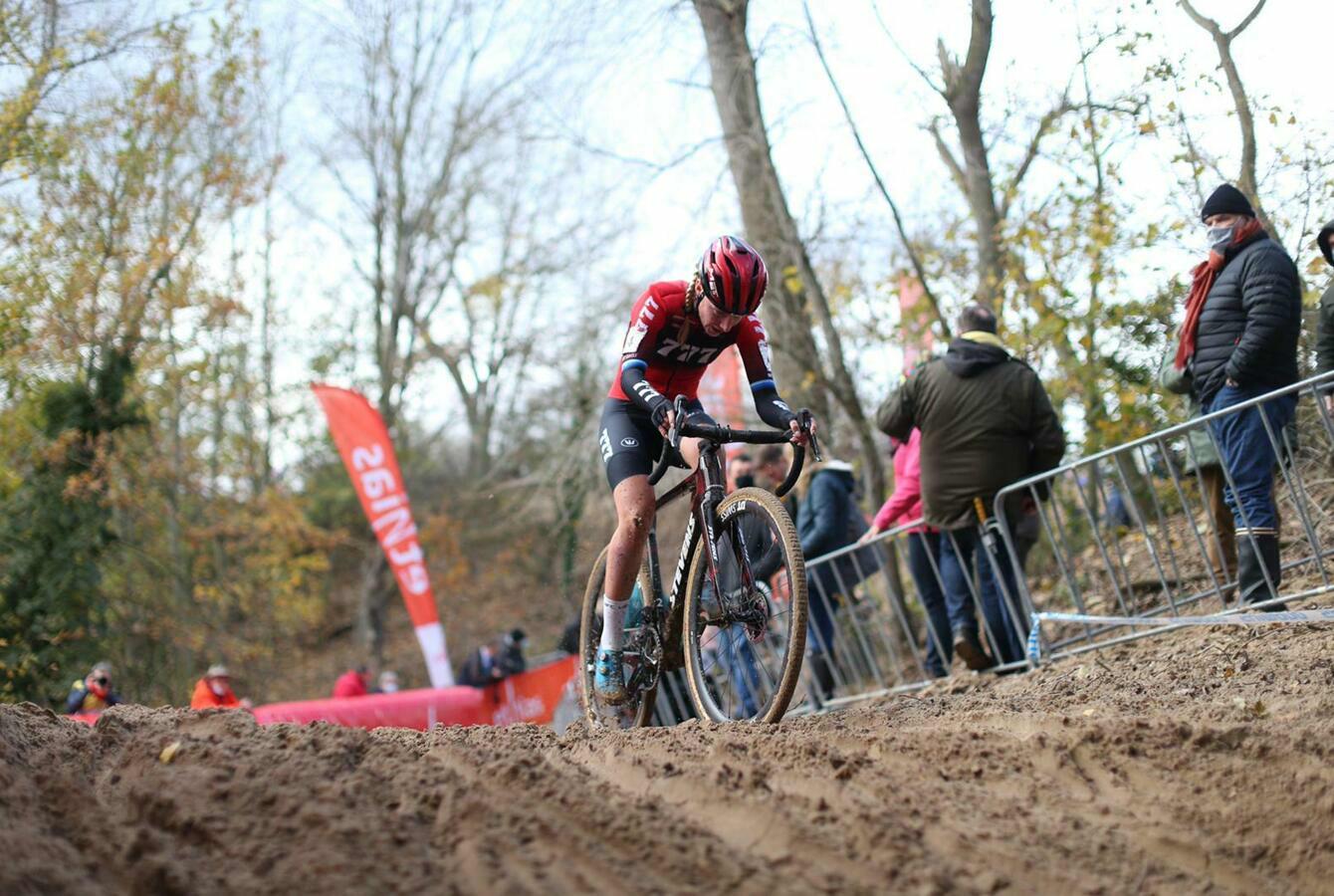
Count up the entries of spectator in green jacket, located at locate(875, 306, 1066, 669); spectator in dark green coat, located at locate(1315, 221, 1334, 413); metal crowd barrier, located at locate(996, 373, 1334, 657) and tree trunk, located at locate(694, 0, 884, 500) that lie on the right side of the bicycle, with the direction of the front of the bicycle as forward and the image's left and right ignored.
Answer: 0

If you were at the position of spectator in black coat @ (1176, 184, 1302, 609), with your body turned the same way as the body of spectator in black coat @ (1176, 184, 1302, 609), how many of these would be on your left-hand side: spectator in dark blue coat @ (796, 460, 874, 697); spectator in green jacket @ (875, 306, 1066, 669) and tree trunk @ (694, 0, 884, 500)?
0

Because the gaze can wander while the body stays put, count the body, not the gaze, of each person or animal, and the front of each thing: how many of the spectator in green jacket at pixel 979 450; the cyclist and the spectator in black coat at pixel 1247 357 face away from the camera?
1

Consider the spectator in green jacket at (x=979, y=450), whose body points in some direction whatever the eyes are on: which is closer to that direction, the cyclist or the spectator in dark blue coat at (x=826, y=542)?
the spectator in dark blue coat

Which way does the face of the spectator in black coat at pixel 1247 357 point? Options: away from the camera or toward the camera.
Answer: toward the camera

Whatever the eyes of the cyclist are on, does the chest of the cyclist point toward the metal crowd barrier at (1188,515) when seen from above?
no

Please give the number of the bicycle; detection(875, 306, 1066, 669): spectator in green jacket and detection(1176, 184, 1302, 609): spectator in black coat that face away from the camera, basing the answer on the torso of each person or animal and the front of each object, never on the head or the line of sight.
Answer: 1

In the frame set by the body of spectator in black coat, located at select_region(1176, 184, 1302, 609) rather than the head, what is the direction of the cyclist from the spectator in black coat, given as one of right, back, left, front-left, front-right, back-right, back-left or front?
front

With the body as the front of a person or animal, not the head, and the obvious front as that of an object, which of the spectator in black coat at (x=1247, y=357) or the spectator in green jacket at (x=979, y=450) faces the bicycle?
the spectator in black coat

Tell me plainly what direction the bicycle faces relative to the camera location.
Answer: facing the viewer and to the right of the viewer

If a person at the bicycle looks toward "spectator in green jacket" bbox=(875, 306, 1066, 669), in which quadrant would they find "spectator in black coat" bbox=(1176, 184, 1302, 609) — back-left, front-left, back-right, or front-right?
front-right

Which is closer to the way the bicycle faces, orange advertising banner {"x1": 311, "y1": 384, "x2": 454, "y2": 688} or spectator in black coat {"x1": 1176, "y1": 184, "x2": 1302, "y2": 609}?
the spectator in black coat

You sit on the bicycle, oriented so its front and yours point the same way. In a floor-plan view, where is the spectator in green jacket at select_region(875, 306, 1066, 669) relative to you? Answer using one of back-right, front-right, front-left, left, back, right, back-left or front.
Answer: left

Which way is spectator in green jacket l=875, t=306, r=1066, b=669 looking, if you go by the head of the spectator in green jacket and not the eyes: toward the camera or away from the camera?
away from the camera

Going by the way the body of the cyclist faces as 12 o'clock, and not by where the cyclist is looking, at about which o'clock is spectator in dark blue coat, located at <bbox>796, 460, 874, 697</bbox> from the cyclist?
The spectator in dark blue coat is roughly at 8 o'clock from the cyclist.

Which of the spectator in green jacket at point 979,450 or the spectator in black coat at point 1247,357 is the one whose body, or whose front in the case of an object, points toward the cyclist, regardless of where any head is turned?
the spectator in black coat

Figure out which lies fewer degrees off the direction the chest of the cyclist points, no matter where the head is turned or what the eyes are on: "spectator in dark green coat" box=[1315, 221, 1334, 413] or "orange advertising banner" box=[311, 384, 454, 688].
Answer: the spectator in dark green coat

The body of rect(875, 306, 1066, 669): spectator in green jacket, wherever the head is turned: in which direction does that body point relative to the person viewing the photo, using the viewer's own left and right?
facing away from the viewer
